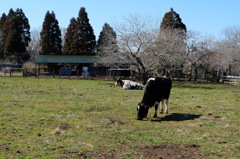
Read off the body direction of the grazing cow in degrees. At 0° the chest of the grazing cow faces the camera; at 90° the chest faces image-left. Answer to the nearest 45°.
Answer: approximately 45°
